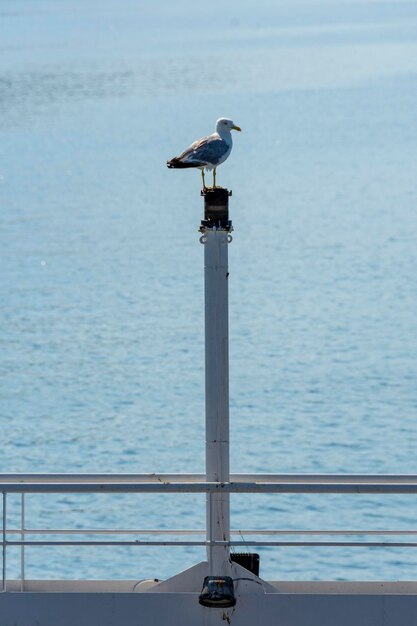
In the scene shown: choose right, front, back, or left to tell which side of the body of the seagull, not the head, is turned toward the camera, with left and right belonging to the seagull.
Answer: right
